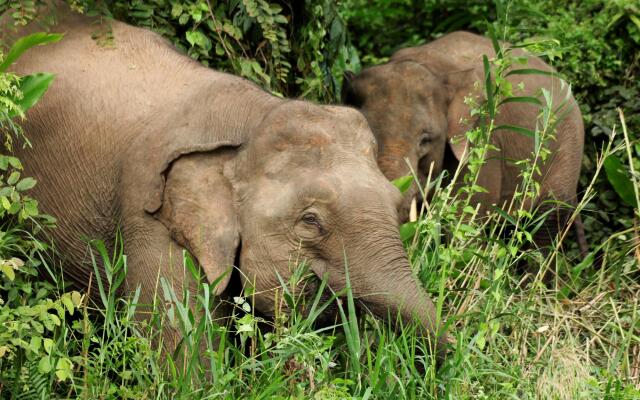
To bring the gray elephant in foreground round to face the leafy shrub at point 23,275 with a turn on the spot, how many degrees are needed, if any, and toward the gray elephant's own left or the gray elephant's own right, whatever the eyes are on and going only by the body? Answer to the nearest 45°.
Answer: approximately 135° to the gray elephant's own right

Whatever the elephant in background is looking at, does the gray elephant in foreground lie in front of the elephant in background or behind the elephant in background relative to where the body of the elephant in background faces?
in front

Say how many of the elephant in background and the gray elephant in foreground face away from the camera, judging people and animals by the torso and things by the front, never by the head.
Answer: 0

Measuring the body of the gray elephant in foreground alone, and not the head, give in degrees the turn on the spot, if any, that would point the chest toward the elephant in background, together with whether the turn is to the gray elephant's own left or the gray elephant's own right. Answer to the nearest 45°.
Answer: approximately 90° to the gray elephant's own left

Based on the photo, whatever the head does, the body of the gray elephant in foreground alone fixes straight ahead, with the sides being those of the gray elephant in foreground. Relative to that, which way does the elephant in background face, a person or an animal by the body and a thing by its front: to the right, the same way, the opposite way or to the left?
to the right

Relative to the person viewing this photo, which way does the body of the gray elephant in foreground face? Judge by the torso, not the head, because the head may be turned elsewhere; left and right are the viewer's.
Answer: facing the viewer and to the right of the viewer

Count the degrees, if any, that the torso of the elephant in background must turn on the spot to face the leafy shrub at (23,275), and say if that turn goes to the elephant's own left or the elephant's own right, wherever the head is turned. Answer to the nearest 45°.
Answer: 0° — it already faces it

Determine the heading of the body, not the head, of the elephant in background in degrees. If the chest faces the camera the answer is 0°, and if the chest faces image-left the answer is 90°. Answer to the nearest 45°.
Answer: approximately 45°
